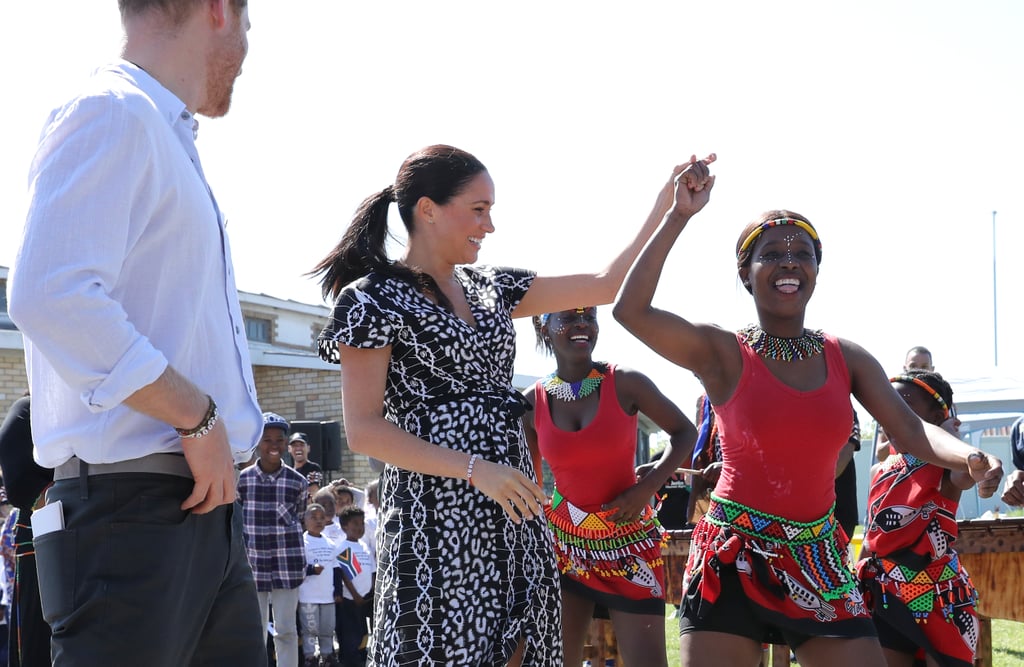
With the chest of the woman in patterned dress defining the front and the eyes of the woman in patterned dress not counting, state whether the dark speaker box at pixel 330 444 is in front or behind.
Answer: behind

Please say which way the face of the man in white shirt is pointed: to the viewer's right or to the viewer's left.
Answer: to the viewer's right

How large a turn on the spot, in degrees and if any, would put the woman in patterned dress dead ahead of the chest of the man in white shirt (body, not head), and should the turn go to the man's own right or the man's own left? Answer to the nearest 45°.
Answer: approximately 45° to the man's own left

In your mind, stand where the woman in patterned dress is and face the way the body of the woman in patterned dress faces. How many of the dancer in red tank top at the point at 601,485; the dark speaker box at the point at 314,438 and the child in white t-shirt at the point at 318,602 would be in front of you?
0

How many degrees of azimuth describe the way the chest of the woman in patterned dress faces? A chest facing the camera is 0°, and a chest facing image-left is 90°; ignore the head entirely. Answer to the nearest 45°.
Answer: approximately 315°

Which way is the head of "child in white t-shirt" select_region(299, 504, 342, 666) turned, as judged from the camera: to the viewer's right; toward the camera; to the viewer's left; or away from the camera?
toward the camera

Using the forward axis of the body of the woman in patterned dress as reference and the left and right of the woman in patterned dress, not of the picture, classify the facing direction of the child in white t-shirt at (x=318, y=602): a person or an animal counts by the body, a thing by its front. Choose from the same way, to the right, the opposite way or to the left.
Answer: the same way

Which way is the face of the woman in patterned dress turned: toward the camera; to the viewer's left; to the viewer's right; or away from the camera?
to the viewer's right

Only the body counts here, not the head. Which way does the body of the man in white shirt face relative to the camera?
to the viewer's right

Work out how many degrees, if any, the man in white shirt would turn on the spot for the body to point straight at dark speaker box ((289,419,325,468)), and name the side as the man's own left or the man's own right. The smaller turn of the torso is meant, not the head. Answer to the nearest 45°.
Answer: approximately 90° to the man's own left

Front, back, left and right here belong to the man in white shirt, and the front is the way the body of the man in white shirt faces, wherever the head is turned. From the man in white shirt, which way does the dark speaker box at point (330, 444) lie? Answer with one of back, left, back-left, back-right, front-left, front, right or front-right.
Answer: left

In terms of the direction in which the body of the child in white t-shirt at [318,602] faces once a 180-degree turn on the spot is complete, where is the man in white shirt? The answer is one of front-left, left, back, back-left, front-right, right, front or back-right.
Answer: back-left

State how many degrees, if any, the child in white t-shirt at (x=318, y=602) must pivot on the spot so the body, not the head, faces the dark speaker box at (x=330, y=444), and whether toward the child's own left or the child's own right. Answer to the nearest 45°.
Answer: approximately 135° to the child's own left

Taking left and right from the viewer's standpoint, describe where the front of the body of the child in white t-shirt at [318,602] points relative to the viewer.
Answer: facing the viewer and to the right of the viewer

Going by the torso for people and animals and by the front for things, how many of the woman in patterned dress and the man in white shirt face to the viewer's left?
0
